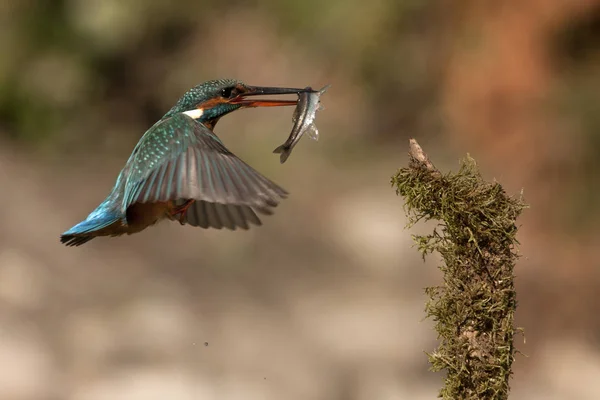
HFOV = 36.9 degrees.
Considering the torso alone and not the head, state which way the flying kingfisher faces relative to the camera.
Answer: to the viewer's right

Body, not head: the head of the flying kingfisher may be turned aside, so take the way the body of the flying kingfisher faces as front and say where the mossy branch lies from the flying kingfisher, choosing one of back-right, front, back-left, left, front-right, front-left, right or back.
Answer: front-right
